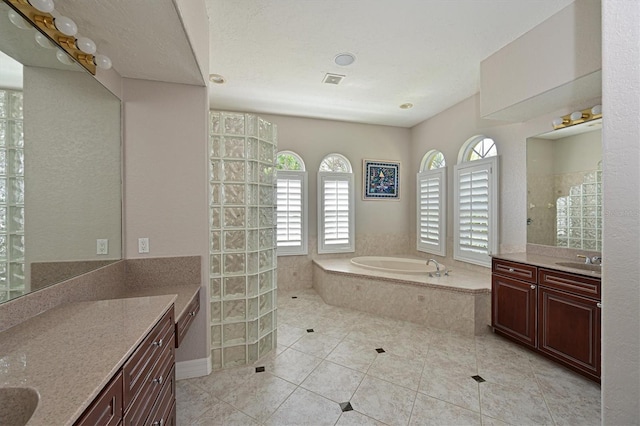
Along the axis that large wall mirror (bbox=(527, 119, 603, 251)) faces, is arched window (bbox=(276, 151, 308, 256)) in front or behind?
in front

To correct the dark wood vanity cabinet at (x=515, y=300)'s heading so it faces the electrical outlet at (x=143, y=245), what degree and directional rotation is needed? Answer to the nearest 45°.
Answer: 0° — it already faces it

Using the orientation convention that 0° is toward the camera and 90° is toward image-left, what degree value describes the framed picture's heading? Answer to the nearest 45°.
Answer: approximately 0°

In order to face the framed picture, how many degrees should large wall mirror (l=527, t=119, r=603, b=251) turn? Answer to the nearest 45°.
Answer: approximately 45° to its right

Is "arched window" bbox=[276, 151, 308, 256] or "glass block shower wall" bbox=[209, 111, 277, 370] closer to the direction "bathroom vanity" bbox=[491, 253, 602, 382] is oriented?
the glass block shower wall

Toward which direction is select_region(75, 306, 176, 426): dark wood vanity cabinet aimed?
to the viewer's right

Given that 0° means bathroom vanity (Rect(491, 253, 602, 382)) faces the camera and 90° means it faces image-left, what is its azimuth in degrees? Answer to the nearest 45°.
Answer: approximately 45°

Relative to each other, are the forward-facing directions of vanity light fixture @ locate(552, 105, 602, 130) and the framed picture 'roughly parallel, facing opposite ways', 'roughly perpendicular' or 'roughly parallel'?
roughly perpendicular

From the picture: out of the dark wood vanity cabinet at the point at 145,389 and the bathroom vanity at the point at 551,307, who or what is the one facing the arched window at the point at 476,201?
the dark wood vanity cabinet
